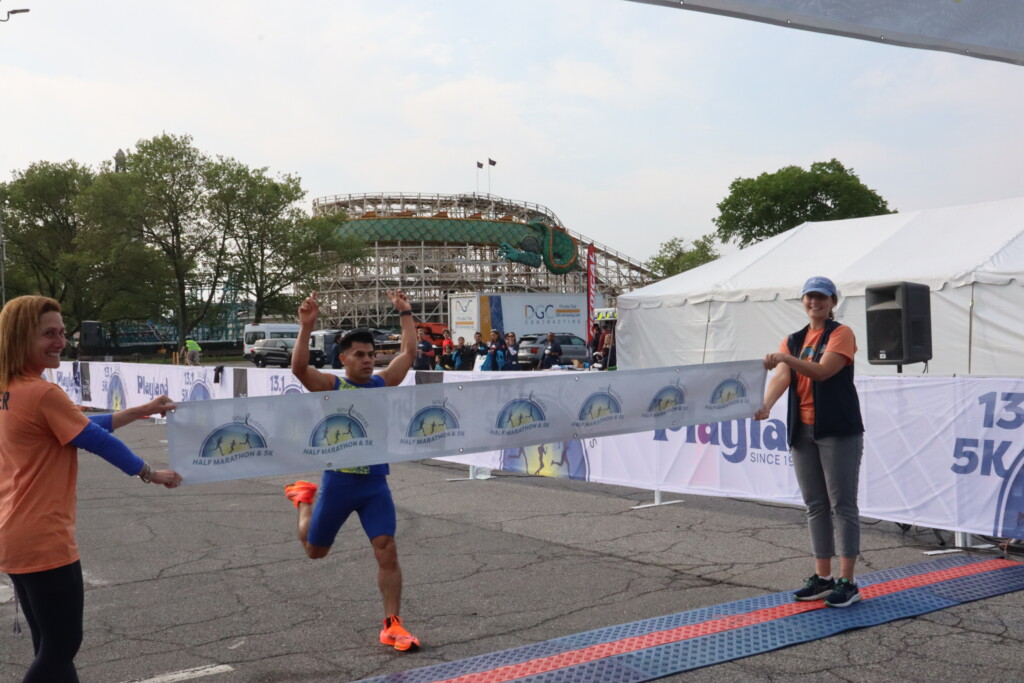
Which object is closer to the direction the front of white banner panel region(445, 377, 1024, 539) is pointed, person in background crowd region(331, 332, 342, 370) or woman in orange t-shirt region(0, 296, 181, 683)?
the woman in orange t-shirt

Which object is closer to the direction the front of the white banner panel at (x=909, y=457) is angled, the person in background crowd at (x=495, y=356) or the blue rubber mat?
the blue rubber mat

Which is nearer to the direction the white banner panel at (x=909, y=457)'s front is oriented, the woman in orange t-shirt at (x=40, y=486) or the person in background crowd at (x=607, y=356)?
the woman in orange t-shirt

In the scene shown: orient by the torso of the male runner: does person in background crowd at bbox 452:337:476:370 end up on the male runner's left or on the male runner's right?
on the male runner's left

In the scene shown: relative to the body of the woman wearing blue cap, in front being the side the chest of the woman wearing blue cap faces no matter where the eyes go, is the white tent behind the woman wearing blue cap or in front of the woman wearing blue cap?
behind

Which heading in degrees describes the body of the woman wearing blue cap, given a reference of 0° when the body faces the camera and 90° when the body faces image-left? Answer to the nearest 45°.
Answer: approximately 45°

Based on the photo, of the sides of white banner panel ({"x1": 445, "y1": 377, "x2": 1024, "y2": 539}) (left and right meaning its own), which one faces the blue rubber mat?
front

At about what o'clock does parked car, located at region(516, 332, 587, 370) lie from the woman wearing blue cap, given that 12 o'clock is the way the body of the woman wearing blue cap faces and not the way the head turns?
The parked car is roughly at 4 o'clock from the woman wearing blue cap.

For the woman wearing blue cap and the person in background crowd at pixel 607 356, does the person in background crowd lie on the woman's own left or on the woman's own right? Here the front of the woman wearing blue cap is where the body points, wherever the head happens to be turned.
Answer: on the woman's own right

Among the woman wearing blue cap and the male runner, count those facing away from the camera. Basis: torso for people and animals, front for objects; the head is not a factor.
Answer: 0

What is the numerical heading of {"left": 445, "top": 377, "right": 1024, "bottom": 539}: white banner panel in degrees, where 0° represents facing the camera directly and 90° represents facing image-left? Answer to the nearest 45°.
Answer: approximately 45°

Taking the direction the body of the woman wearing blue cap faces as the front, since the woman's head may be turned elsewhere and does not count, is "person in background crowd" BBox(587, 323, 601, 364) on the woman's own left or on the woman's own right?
on the woman's own right

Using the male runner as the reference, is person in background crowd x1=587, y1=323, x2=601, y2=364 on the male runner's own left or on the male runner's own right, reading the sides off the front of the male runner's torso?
on the male runner's own left

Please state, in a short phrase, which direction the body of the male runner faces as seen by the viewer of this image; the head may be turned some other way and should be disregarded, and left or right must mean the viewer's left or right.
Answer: facing the viewer and to the right of the viewer

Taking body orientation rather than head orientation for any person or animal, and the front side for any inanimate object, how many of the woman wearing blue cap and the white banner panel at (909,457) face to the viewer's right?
0
